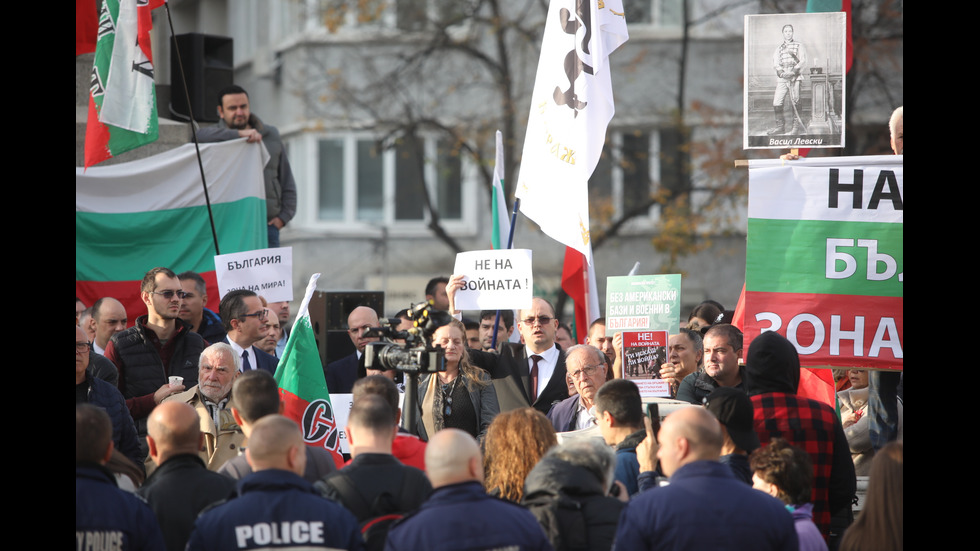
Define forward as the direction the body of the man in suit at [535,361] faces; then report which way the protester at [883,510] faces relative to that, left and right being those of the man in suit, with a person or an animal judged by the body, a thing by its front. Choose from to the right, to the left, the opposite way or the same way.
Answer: the opposite way

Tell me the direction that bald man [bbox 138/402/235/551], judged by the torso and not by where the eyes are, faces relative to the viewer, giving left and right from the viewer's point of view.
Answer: facing away from the viewer

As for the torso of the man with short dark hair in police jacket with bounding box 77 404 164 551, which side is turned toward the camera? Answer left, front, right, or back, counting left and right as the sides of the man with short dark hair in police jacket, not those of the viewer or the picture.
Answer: back

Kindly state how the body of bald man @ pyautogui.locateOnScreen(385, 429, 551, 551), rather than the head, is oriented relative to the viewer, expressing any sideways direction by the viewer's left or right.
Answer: facing away from the viewer

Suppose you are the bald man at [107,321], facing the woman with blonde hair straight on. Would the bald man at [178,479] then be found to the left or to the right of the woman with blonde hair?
right

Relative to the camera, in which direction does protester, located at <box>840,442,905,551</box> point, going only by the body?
away from the camera

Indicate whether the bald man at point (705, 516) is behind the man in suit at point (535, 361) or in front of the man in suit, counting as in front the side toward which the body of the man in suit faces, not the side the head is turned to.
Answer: in front

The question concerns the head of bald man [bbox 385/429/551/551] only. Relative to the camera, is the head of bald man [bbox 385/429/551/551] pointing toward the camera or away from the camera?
away from the camera

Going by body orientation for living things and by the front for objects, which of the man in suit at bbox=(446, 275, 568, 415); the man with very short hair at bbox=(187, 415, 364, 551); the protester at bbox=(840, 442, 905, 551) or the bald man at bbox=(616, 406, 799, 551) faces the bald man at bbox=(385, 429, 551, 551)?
the man in suit

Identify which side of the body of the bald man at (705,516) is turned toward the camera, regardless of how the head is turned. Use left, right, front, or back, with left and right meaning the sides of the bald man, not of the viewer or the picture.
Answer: back

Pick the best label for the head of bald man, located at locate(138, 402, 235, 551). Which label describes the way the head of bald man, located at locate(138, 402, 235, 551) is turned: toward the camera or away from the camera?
away from the camera

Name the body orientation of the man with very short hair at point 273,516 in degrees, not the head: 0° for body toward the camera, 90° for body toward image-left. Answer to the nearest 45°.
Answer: approximately 180°

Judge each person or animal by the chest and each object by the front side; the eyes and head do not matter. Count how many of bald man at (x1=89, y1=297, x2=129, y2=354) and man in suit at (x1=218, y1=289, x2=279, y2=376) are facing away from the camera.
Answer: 0
